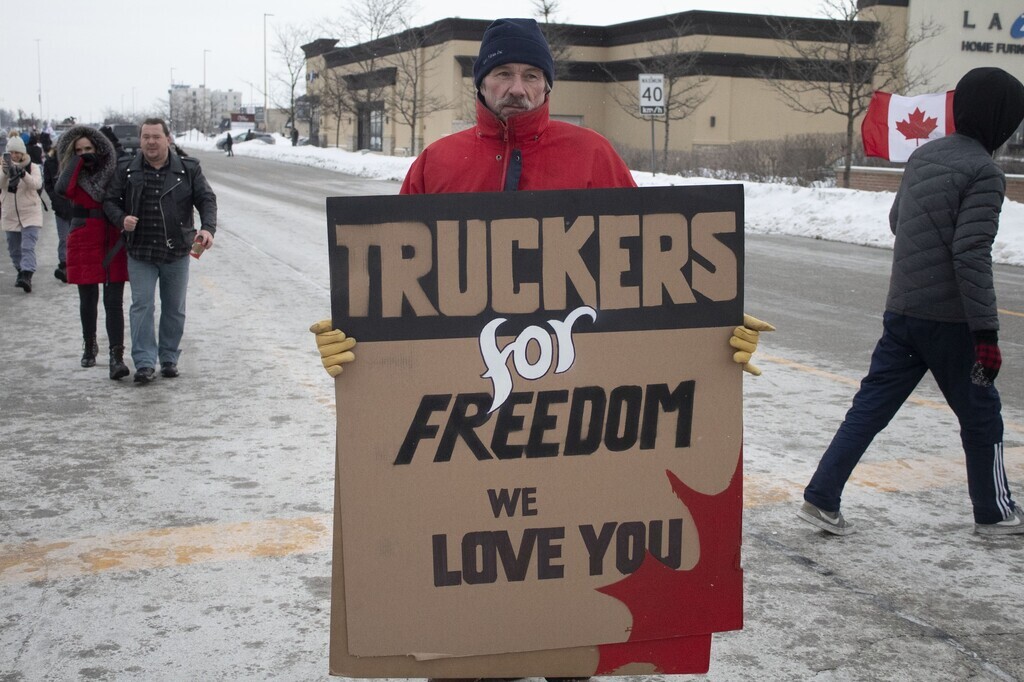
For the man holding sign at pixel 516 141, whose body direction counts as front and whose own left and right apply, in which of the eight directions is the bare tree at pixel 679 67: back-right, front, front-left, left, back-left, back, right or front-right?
back

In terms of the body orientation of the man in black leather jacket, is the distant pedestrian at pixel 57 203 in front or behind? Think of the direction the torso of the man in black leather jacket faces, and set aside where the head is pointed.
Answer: behind

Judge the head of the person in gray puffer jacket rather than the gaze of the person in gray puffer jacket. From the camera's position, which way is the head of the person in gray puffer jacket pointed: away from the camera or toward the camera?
away from the camera

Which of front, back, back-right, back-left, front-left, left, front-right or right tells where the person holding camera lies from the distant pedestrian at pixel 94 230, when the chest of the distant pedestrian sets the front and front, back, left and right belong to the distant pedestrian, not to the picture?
back

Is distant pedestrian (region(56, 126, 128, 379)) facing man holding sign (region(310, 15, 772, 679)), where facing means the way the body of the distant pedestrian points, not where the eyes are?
yes

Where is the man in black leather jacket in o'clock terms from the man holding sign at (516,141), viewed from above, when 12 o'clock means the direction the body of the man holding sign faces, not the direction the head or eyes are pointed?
The man in black leather jacket is roughly at 5 o'clock from the man holding sign.

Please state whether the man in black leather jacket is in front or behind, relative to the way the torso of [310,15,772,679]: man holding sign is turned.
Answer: behind

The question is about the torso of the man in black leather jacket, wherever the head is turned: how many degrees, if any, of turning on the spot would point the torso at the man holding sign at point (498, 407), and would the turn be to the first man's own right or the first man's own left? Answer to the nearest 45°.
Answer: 0° — they already face them
